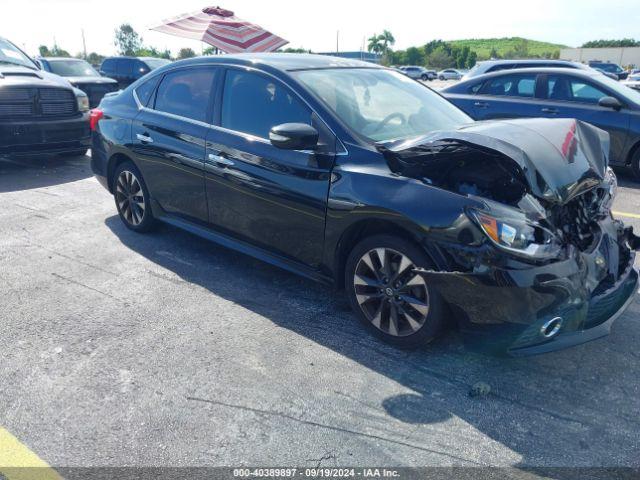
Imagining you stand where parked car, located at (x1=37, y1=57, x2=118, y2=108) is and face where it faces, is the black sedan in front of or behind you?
in front

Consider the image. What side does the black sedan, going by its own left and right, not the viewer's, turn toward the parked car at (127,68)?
back

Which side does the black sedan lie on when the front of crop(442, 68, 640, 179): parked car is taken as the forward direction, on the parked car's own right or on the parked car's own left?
on the parked car's own right

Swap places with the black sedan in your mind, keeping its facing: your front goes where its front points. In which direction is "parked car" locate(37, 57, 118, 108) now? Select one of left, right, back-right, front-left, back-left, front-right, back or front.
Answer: back

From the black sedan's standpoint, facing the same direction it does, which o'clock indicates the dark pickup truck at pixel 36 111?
The dark pickup truck is roughly at 6 o'clock from the black sedan.

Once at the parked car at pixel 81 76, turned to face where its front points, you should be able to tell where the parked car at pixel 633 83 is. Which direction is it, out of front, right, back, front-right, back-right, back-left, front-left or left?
front-left

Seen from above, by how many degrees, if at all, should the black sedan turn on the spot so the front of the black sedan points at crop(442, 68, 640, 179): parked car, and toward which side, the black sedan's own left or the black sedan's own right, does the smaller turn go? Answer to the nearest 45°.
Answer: approximately 90° to the black sedan's own left
